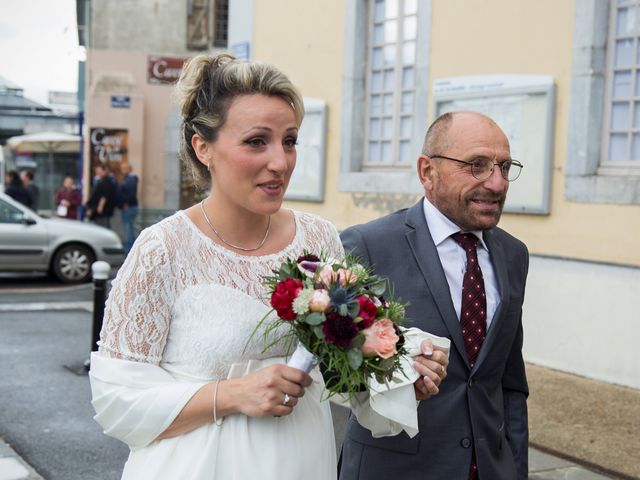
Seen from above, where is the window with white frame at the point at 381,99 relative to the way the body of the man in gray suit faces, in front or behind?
behind

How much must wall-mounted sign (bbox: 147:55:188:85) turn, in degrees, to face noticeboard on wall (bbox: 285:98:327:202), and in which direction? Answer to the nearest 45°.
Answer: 0° — it already faces it

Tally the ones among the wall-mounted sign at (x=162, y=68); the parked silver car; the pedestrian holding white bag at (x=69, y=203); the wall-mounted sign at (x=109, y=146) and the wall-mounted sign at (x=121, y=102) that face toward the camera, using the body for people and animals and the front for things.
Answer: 4

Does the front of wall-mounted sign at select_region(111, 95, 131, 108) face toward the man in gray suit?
yes

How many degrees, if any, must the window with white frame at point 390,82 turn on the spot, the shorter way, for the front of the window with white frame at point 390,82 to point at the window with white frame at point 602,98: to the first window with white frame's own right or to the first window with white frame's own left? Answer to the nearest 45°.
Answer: approximately 90° to the first window with white frame's own left

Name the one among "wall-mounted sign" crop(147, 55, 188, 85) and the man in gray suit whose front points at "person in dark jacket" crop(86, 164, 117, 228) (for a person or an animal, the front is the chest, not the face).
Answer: the wall-mounted sign

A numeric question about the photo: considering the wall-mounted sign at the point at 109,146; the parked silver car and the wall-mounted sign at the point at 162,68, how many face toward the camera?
2

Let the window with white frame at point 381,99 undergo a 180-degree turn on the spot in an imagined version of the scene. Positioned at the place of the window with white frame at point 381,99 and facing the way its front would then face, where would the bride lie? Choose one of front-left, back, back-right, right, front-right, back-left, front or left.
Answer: back-right

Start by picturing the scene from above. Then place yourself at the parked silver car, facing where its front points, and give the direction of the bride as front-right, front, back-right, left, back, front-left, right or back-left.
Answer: right

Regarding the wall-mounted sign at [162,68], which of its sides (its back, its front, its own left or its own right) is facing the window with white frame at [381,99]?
front

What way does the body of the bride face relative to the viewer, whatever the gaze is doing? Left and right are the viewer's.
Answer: facing the viewer and to the right of the viewer
